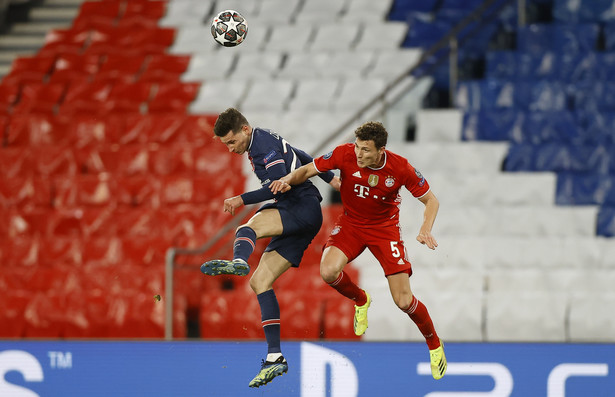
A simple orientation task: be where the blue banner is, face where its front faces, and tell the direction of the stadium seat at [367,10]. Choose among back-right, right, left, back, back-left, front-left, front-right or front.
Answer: back

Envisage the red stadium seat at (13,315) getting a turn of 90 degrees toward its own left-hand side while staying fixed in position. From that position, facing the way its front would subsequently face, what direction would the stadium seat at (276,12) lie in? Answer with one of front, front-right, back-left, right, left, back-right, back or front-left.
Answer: front-left

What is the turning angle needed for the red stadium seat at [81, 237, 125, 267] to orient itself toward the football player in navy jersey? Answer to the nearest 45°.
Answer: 0° — it already faces them
